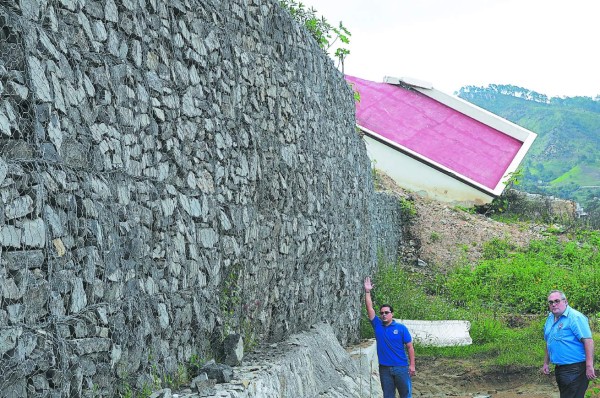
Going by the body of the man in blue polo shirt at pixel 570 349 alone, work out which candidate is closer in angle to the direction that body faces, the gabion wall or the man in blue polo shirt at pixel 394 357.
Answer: the gabion wall

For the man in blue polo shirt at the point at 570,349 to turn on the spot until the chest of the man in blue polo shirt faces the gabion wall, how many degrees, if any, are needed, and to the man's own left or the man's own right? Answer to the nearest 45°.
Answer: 0° — they already face it

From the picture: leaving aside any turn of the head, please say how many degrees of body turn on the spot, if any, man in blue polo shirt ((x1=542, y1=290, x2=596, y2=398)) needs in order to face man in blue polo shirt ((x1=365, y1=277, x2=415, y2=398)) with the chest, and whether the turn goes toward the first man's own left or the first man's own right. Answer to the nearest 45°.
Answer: approximately 45° to the first man's own right

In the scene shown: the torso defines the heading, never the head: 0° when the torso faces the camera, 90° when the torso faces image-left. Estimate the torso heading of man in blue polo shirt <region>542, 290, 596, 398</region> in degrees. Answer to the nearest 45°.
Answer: approximately 45°

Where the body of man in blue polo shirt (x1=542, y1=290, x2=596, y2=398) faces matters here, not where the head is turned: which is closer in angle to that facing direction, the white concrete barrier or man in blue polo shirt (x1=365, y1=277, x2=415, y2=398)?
the man in blue polo shirt

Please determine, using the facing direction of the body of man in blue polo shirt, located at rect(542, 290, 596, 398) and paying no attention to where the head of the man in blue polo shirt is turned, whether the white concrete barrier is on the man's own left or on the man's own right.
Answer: on the man's own right
